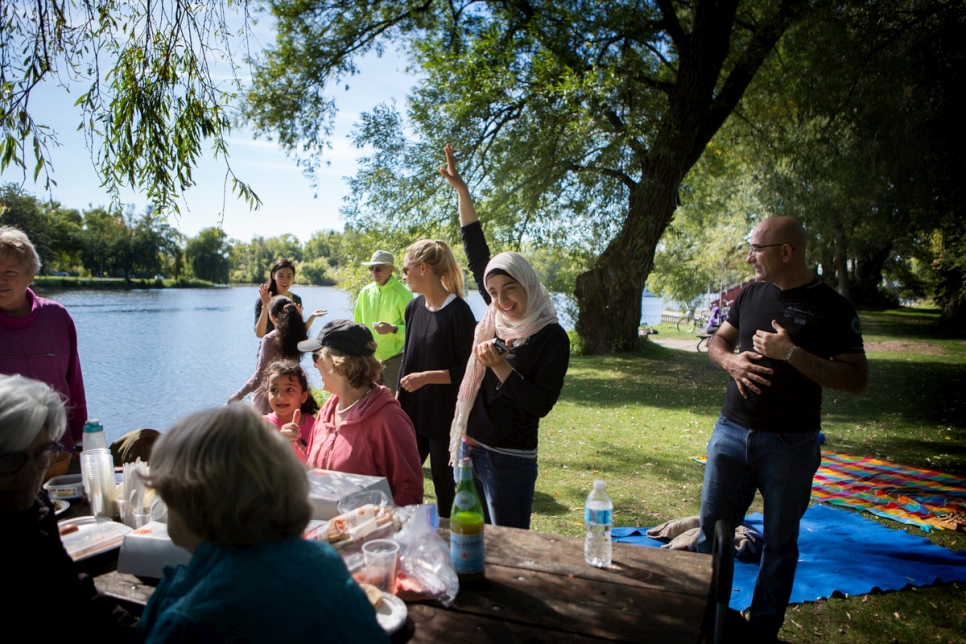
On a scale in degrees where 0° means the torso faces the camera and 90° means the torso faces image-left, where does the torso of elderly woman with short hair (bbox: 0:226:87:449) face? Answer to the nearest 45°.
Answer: approximately 0°

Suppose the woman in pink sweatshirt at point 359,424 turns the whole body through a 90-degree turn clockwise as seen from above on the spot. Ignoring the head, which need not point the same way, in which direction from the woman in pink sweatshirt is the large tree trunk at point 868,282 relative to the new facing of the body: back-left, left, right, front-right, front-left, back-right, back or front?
right

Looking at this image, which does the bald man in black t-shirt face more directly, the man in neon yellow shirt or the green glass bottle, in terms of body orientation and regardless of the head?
the green glass bottle

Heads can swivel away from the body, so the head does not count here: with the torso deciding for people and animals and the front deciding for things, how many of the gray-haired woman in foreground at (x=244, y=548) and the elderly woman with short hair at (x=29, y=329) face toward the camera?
1

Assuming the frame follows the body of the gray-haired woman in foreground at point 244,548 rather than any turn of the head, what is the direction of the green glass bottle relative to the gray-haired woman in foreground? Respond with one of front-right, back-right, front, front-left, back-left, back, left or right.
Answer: right

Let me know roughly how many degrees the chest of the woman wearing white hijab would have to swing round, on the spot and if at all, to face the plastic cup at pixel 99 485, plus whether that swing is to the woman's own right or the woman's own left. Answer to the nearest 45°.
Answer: approximately 45° to the woman's own right

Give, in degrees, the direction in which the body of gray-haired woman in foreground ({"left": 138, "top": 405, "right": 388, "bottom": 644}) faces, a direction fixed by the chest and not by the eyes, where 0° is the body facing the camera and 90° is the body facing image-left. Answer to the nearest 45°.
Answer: approximately 135°

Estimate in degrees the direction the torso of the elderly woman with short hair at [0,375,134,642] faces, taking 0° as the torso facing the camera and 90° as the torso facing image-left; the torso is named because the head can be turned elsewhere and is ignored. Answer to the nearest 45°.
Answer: approximately 315°

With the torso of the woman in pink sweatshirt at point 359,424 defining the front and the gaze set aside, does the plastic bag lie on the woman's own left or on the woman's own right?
on the woman's own left

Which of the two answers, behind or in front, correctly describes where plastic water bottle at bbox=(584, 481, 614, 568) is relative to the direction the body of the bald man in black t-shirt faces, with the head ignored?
in front

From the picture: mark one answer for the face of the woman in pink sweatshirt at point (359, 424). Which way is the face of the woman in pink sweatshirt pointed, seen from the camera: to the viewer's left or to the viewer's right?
to the viewer's left

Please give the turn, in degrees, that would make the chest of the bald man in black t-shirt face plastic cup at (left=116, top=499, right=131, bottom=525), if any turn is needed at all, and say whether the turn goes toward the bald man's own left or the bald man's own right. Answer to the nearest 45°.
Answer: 0° — they already face it

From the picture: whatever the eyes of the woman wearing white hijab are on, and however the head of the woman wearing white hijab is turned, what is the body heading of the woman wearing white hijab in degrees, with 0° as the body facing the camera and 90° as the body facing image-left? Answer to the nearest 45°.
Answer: approximately 45°
